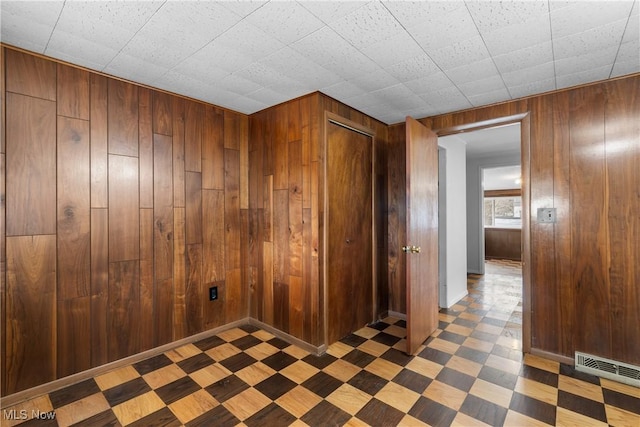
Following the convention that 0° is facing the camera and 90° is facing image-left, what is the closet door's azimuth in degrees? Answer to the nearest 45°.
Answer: approximately 315°

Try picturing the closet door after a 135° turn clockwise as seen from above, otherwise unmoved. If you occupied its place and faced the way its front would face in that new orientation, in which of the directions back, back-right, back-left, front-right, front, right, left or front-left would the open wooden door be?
back
